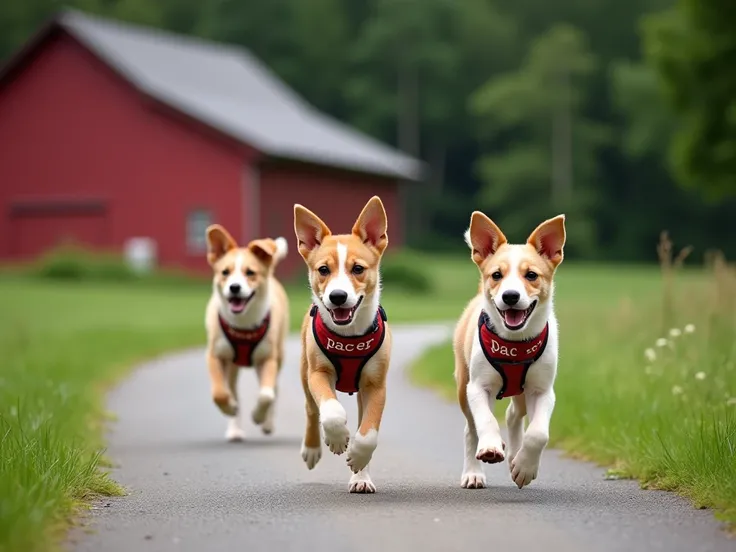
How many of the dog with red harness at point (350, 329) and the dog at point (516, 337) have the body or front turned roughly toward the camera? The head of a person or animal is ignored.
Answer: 2

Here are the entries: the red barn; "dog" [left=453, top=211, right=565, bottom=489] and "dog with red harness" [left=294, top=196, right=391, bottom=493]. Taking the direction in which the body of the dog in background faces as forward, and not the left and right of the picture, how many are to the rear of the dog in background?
1

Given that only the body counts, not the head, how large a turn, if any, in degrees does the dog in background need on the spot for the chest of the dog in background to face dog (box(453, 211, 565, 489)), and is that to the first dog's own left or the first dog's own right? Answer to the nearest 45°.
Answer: approximately 45° to the first dog's own left

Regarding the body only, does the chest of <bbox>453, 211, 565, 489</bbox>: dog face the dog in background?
no

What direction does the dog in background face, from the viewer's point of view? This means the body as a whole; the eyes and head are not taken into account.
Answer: toward the camera

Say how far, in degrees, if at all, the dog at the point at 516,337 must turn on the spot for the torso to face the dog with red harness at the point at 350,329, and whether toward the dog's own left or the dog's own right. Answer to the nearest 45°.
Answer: approximately 90° to the dog's own right

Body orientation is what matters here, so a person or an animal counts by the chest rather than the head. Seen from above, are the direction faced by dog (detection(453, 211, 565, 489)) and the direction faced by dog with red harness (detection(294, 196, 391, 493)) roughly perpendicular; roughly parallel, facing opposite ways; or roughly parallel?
roughly parallel

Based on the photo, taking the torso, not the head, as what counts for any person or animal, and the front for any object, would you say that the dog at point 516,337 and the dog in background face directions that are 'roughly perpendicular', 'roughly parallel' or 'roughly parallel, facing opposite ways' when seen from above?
roughly parallel

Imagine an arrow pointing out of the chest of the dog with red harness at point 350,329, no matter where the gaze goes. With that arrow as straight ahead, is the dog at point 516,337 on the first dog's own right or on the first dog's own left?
on the first dog's own left

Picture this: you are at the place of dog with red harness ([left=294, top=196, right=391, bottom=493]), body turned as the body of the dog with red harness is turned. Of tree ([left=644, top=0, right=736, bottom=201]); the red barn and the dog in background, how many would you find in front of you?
0

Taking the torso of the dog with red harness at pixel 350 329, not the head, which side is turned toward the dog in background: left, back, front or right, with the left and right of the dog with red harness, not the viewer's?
back

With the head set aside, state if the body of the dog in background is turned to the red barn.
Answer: no

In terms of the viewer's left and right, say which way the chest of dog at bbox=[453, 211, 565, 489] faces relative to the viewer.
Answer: facing the viewer

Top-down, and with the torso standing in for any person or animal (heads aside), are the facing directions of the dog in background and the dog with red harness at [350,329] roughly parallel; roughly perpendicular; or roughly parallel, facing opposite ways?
roughly parallel
